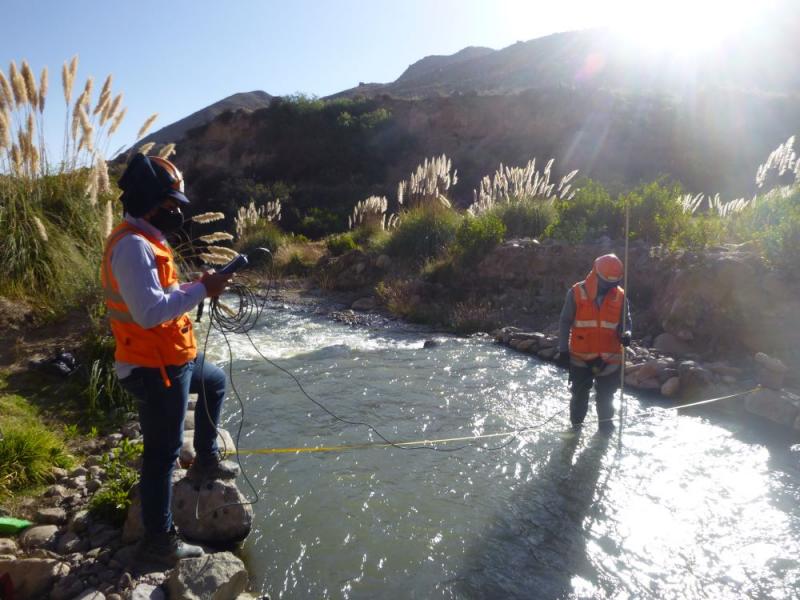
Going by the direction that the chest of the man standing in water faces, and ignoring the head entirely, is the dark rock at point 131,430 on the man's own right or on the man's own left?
on the man's own right

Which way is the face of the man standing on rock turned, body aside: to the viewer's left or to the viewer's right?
to the viewer's right

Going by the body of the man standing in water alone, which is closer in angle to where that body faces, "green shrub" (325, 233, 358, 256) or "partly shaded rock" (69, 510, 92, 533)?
the partly shaded rock

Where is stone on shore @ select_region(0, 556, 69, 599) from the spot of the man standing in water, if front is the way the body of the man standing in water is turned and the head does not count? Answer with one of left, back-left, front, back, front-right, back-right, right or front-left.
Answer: front-right

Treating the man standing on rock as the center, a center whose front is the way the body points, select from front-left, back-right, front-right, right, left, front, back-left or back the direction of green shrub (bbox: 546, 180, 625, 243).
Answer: front-left

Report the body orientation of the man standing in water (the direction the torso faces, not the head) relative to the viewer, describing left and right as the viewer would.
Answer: facing the viewer

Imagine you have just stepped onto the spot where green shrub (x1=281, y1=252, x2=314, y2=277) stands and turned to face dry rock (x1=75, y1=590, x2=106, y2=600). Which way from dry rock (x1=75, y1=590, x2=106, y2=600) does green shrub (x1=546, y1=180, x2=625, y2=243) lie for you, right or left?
left

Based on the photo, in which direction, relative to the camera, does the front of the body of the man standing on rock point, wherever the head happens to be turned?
to the viewer's right

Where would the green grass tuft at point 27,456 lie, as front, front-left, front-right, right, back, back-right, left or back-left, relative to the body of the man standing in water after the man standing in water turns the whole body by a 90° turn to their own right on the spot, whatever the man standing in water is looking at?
front-left

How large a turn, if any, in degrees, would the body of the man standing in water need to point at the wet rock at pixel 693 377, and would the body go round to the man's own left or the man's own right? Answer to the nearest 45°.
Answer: approximately 135° to the man's own left

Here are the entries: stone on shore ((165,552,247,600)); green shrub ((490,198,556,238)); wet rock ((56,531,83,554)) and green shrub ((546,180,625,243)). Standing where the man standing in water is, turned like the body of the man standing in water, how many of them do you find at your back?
2

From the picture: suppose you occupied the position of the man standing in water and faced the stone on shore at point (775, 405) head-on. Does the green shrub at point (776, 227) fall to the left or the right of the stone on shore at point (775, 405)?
left

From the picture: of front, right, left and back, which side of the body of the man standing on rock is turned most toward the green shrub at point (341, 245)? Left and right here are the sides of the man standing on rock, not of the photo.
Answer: left
